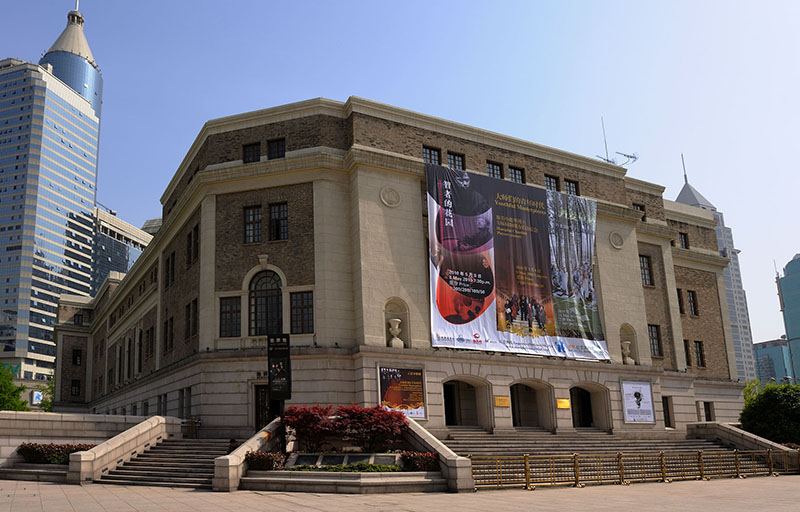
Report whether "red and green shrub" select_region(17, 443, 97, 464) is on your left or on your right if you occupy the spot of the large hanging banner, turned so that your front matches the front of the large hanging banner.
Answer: on your right

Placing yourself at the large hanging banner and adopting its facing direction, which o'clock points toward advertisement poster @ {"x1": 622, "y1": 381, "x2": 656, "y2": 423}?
The advertisement poster is roughly at 9 o'clock from the large hanging banner.

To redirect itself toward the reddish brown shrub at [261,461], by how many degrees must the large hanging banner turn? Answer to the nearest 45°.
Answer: approximately 90° to its right

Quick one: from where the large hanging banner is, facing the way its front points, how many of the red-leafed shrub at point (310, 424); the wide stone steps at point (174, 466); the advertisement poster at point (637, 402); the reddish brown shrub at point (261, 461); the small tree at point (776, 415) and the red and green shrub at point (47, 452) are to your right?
4

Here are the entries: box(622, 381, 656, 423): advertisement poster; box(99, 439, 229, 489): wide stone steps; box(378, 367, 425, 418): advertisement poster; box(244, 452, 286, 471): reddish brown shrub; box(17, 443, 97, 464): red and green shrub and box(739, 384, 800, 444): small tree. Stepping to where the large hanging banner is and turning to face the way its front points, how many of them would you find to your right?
4
